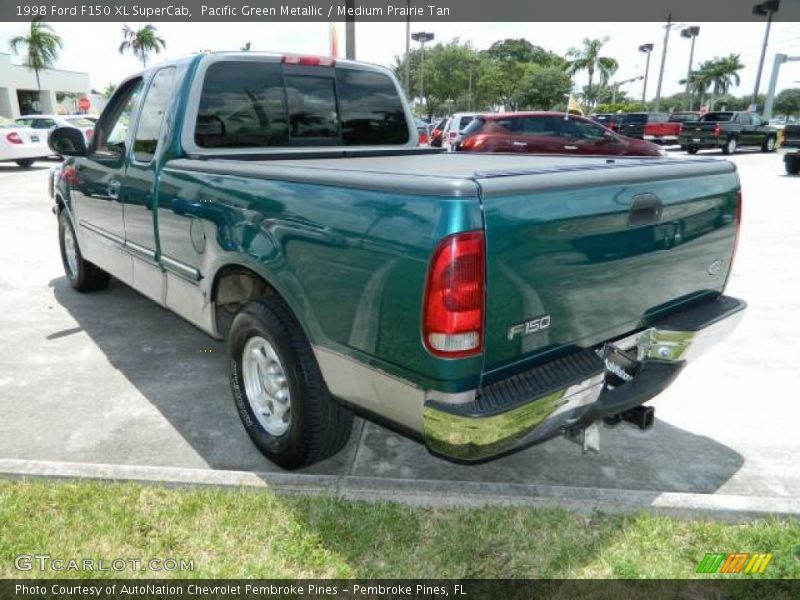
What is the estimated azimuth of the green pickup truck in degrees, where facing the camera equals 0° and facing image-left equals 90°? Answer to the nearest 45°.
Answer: approximately 135°

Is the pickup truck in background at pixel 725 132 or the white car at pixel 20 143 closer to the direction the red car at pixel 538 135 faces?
the pickup truck in background

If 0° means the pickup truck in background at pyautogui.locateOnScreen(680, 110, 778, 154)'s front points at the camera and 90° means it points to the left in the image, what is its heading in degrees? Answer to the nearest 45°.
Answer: approximately 225°

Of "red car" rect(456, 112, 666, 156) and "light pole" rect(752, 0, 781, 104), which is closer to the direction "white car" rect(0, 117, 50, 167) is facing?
the light pole

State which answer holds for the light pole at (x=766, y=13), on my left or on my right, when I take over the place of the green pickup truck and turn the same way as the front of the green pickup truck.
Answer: on my right

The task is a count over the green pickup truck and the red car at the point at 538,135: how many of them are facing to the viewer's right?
1

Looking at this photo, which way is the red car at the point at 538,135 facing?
to the viewer's right

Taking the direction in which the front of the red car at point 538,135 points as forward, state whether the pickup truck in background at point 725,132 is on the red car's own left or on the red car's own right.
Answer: on the red car's own left

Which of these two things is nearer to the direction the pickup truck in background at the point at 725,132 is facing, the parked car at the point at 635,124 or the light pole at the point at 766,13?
the light pole

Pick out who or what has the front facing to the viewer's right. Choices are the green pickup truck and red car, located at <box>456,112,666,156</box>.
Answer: the red car

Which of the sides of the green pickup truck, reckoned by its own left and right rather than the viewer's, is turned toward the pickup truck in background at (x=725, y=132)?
right
